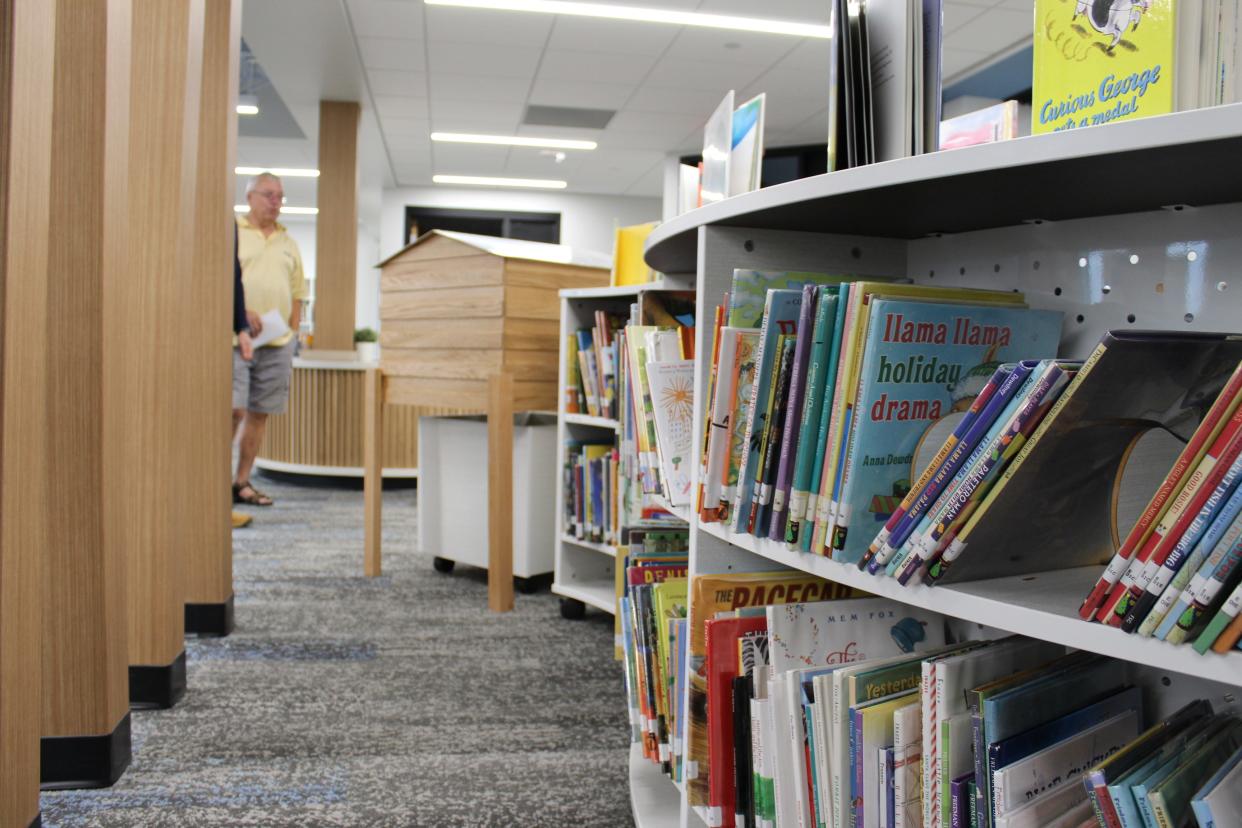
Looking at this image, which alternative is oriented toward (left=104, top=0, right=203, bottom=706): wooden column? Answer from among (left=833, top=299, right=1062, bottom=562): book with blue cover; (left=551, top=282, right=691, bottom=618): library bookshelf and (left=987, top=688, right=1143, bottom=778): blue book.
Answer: the library bookshelf

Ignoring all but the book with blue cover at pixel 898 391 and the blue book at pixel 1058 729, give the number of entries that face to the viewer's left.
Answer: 0

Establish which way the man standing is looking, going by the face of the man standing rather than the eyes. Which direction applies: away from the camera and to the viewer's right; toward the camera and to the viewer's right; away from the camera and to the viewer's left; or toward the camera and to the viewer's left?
toward the camera and to the viewer's right

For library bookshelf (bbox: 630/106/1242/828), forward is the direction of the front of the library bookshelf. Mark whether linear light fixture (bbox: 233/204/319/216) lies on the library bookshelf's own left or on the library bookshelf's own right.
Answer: on the library bookshelf's own right

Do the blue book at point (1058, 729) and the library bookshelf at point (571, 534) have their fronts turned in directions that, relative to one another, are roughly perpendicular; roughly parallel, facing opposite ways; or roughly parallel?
roughly perpendicular

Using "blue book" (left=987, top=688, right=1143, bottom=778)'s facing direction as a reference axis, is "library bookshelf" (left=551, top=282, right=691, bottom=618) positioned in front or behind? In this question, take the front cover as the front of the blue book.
behind

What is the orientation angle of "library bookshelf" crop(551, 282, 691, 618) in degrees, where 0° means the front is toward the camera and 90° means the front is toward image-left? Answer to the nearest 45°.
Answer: approximately 45°

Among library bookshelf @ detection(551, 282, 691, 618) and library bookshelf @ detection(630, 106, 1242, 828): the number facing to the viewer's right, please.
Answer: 0

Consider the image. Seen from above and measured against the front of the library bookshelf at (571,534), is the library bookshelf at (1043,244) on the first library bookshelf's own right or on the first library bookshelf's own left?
on the first library bookshelf's own left

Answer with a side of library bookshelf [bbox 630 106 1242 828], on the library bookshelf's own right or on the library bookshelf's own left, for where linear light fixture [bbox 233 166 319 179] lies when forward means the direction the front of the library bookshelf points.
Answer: on the library bookshelf's own right

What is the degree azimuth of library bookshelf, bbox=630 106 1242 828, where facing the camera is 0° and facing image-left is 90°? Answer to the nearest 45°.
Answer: approximately 45°
